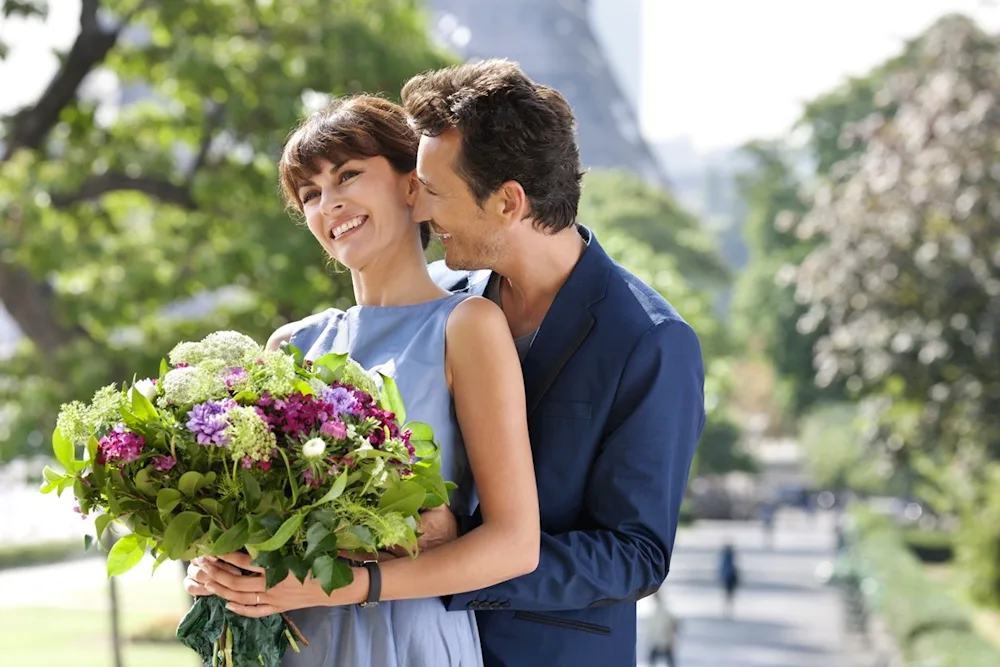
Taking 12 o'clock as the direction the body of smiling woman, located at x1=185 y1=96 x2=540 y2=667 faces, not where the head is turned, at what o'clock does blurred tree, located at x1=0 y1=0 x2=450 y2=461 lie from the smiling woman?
The blurred tree is roughly at 4 o'clock from the smiling woman.

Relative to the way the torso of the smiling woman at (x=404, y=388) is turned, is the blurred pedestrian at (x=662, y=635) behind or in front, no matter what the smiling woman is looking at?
behind

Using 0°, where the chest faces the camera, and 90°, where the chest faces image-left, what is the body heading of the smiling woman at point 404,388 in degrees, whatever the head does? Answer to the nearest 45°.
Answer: approximately 45°

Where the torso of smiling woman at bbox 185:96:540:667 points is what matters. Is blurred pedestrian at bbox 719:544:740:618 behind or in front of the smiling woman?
behind

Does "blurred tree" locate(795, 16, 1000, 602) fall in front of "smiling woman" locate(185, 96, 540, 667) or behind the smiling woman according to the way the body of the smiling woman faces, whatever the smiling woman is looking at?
behind
